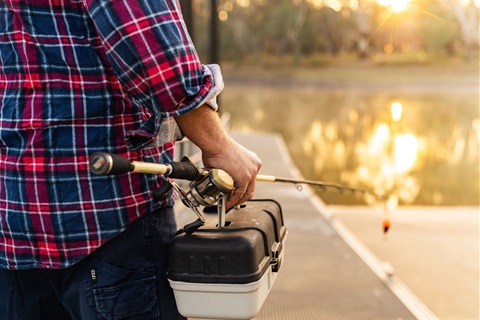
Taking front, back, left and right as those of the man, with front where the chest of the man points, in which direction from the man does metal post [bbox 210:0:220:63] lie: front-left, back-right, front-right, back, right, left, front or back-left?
front-left

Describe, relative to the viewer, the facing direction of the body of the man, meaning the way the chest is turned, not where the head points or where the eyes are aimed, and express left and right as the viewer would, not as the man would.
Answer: facing away from the viewer and to the right of the viewer
